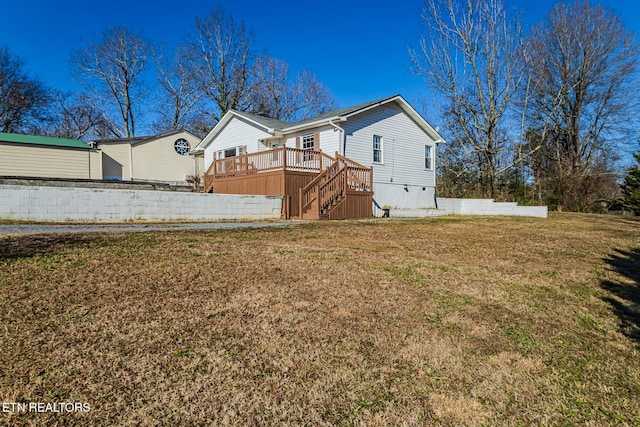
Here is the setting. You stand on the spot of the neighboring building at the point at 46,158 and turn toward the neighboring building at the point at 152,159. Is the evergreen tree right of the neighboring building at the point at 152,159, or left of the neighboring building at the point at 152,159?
right

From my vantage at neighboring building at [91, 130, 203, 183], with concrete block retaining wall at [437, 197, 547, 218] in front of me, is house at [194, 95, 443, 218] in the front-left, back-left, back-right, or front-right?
front-right

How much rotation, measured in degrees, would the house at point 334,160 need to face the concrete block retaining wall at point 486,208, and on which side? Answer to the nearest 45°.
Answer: approximately 135° to its left

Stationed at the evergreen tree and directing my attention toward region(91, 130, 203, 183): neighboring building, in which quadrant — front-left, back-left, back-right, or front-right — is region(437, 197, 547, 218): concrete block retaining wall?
front-left

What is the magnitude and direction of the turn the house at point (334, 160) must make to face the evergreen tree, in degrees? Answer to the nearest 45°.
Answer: approximately 135° to its left

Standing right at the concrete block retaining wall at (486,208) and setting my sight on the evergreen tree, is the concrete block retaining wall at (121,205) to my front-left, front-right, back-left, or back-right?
back-right

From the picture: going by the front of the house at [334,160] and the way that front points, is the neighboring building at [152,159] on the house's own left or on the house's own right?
on the house's own right

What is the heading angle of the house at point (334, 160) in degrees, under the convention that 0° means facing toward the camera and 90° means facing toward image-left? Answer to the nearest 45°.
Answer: approximately 45°
